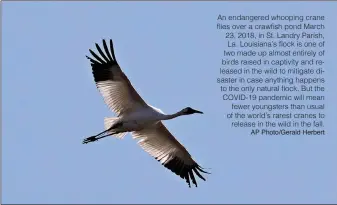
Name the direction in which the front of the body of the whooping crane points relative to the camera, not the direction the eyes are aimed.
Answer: to the viewer's right
